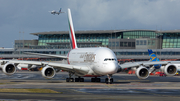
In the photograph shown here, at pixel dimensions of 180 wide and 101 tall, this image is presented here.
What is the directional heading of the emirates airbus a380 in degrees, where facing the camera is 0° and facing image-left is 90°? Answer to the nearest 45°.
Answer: approximately 0°
